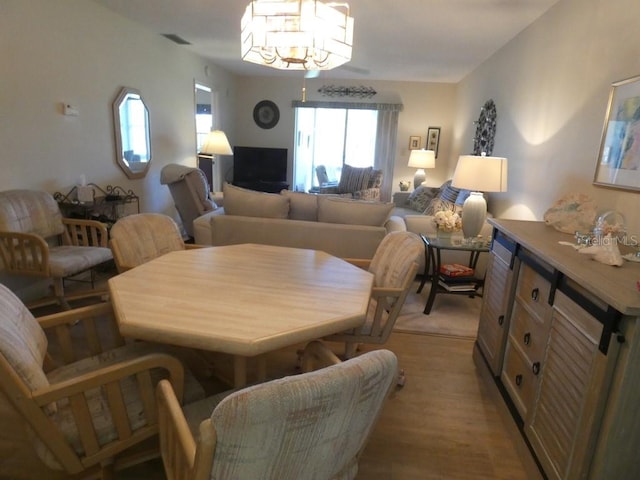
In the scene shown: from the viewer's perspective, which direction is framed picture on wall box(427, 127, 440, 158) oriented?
toward the camera

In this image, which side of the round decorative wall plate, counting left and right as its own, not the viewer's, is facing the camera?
front

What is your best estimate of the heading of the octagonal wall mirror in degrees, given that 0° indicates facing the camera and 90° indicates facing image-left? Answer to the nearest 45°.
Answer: approximately 315°

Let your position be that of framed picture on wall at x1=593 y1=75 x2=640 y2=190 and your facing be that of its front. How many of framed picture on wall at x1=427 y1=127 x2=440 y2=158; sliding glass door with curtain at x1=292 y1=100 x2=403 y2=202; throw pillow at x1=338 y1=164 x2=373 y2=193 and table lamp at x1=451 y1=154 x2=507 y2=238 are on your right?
4

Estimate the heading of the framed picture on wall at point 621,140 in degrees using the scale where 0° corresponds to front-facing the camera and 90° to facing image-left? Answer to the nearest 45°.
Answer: approximately 45°

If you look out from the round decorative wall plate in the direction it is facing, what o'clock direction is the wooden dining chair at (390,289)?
The wooden dining chair is roughly at 12 o'clock from the round decorative wall plate.

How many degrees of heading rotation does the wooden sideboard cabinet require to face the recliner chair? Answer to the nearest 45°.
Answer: approximately 45° to its right

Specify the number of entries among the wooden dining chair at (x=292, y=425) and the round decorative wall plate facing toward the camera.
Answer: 1

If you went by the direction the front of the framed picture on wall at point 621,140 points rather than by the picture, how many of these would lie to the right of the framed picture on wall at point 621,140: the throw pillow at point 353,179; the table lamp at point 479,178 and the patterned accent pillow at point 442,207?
3

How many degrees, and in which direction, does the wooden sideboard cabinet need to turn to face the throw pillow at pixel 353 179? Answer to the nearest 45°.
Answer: approximately 90° to its right

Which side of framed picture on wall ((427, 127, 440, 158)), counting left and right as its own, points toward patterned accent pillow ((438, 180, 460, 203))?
front

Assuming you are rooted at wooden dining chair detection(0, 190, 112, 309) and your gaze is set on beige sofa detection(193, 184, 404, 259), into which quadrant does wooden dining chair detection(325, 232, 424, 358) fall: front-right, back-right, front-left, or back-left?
front-right

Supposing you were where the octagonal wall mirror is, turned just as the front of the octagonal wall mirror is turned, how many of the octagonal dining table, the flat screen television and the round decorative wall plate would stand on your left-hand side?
2
